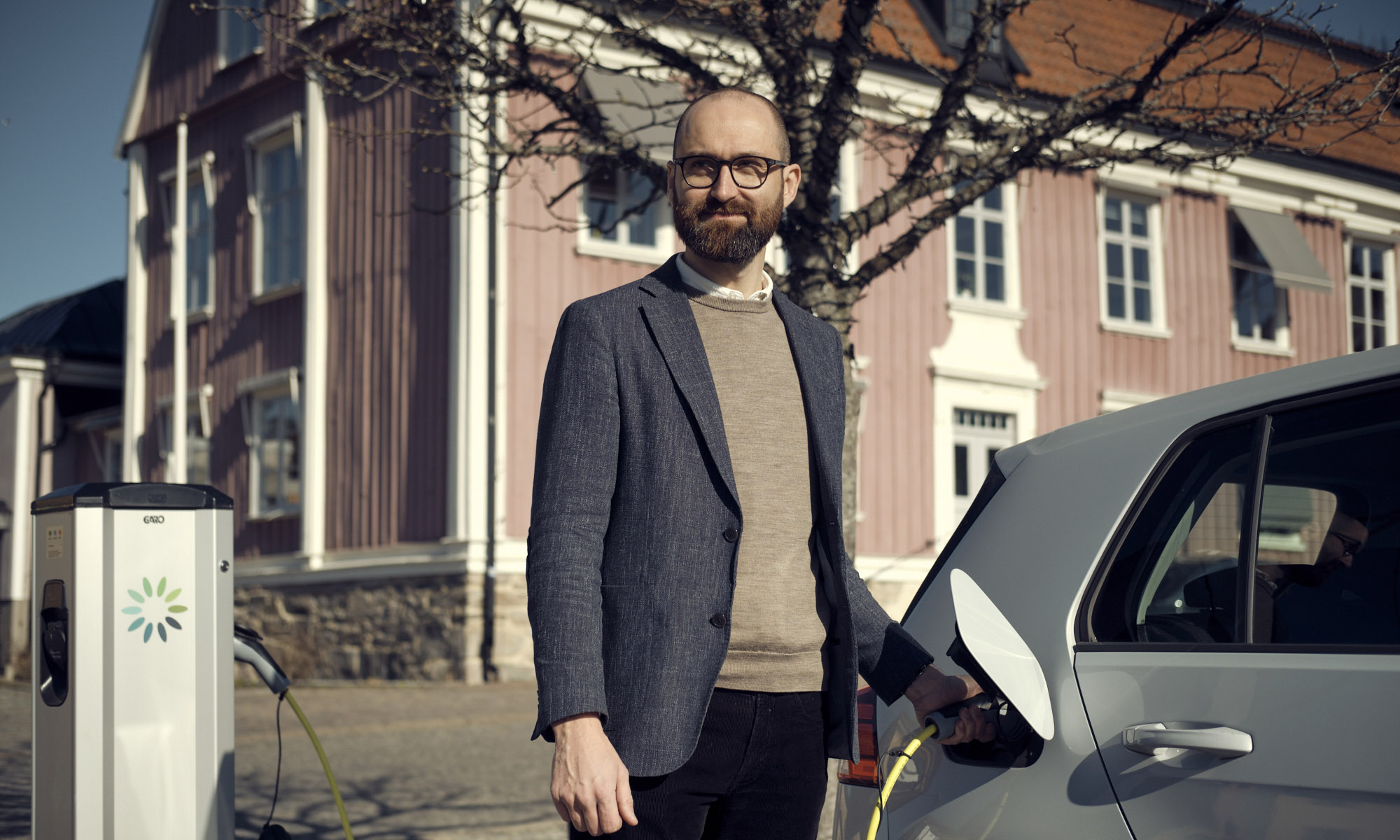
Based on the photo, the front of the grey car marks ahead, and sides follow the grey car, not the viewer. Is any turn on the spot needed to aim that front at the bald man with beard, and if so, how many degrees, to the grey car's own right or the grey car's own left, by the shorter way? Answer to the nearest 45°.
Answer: approximately 180°

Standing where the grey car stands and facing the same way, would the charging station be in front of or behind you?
behind

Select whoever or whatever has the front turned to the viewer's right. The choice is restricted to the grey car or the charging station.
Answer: the grey car

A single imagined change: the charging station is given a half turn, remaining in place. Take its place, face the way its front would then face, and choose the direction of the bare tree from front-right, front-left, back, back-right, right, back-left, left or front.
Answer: right

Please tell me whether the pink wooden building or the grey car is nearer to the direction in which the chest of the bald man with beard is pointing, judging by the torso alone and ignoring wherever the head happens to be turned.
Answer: the grey car

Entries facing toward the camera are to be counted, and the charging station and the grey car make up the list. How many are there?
1

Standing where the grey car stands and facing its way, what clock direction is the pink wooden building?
The pink wooden building is roughly at 8 o'clock from the grey car.

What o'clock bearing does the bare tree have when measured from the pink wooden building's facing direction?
The bare tree is roughly at 1 o'clock from the pink wooden building.

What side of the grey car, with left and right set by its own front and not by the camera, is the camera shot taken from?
right
